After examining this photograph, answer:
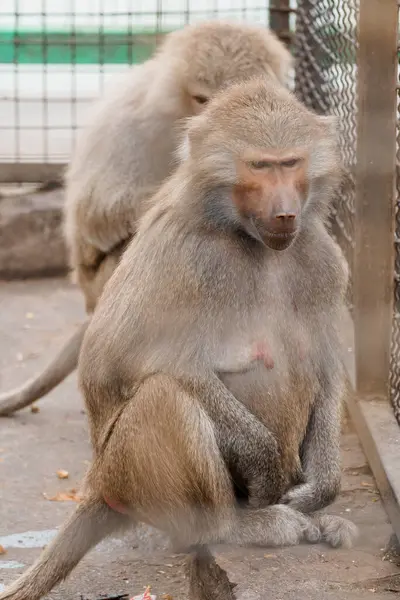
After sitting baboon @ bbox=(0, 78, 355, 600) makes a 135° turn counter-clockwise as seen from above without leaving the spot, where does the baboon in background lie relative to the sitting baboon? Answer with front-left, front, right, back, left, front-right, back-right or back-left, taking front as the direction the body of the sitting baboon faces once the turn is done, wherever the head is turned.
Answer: front

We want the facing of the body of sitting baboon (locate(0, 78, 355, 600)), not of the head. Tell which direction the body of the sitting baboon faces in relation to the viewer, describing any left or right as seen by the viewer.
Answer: facing the viewer and to the right of the viewer

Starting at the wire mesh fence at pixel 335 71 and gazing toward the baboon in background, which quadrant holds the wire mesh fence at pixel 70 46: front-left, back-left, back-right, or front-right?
front-right

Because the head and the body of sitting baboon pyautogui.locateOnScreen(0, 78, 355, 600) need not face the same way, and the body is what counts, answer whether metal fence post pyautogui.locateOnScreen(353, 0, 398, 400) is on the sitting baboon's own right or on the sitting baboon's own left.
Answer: on the sitting baboon's own left

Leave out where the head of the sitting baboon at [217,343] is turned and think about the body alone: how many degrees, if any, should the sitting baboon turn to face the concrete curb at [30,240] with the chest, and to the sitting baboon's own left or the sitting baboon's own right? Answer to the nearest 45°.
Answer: approximately 135° to the sitting baboon's own left
